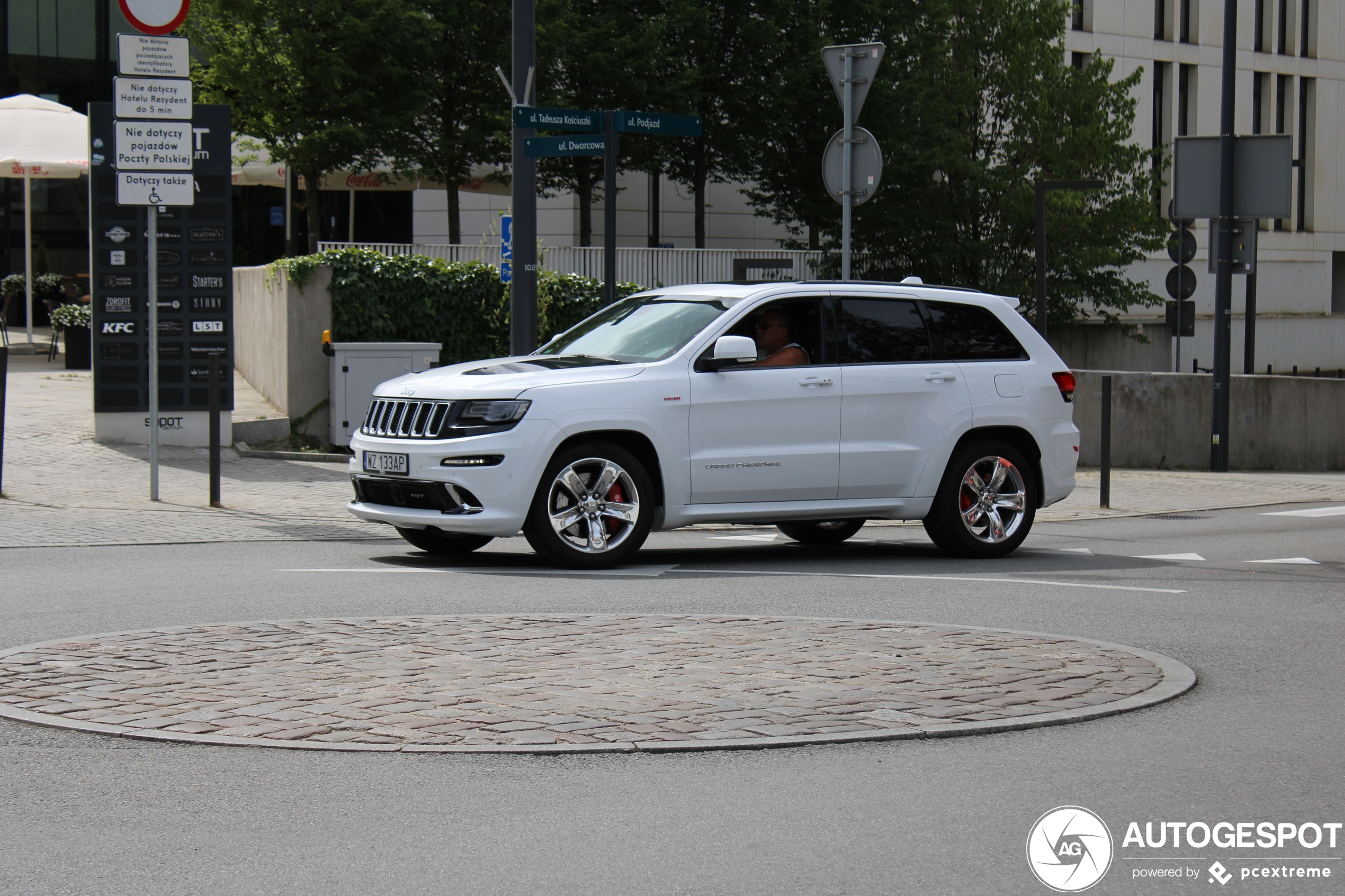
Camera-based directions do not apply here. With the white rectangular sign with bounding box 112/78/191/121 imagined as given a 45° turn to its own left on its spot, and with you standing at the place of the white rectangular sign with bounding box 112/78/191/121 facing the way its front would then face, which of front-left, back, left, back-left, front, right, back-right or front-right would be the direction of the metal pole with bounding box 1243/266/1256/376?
left

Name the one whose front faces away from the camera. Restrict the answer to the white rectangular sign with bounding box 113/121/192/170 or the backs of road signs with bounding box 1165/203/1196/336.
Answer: the backs of road signs

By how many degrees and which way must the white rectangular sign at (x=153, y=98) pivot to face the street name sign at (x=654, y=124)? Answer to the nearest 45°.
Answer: approximately 90° to its left

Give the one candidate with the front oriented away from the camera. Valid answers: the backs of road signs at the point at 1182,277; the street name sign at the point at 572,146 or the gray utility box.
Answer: the backs of road signs

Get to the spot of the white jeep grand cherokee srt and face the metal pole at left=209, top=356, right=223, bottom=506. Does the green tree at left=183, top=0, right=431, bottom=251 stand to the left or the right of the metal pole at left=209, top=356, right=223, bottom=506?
right
